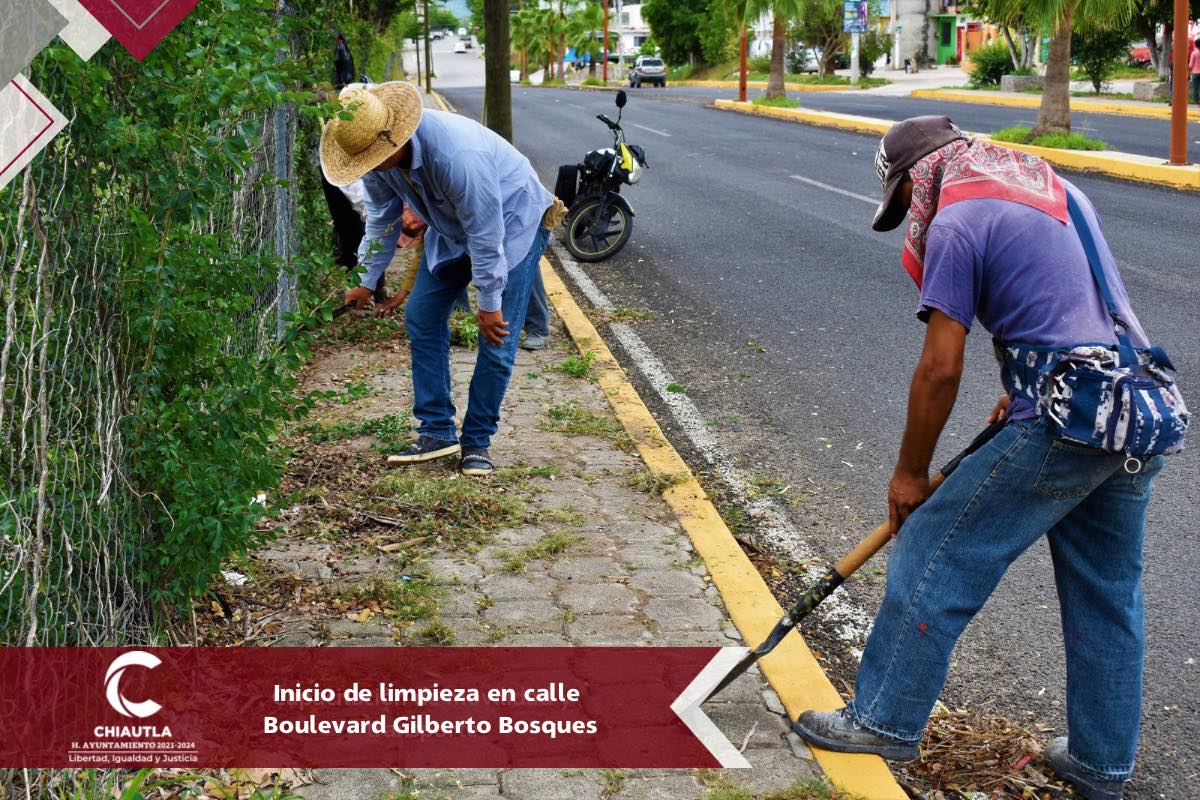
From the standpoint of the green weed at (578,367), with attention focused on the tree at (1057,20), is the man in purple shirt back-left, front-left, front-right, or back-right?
back-right

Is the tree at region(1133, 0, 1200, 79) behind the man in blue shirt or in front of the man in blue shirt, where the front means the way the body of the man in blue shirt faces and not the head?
behind

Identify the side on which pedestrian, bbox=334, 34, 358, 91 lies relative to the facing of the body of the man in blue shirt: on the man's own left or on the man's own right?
on the man's own right

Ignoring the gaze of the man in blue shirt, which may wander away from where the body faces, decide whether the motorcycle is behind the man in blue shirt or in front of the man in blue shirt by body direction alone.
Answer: behind

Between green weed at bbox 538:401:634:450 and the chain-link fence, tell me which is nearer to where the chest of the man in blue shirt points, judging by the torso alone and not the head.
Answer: the chain-link fence

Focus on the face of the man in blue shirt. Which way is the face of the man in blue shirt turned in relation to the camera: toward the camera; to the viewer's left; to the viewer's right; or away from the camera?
to the viewer's left
